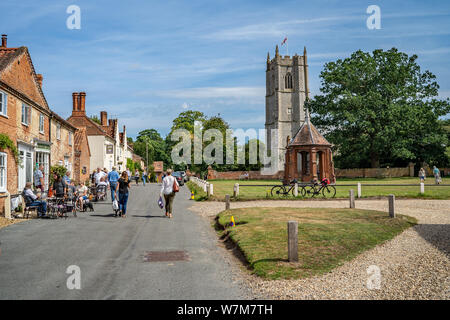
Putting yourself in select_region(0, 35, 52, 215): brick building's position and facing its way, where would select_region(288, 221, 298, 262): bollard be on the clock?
The bollard is roughly at 1 o'clock from the brick building.

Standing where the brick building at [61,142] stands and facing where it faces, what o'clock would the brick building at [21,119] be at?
the brick building at [21,119] is roughly at 2 o'clock from the brick building at [61,142].

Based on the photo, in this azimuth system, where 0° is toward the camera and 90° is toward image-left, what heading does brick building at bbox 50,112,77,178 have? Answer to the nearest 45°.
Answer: approximately 315°

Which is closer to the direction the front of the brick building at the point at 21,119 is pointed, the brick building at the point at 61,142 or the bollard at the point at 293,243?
the bollard

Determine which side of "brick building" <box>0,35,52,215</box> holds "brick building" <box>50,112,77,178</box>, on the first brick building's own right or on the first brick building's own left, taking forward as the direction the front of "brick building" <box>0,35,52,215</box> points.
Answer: on the first brick building's own left

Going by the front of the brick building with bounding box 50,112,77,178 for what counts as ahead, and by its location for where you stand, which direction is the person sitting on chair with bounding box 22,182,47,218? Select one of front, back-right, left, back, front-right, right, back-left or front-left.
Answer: front-right

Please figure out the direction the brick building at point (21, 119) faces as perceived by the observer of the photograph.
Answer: facing the viewer and to the right of the viewer

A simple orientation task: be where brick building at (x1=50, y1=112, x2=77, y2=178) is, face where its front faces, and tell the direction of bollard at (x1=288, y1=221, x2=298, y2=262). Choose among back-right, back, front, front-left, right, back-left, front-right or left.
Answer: front-right

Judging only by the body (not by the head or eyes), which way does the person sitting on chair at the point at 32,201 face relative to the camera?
to the viewer's right

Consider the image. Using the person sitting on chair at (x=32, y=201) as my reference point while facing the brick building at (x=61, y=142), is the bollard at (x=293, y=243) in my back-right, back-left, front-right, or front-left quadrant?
back-right

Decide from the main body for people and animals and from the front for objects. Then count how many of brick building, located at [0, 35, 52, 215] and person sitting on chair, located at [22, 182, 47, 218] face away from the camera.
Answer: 0

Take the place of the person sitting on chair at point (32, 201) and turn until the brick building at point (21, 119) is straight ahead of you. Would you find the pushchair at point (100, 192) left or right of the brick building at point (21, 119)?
right
